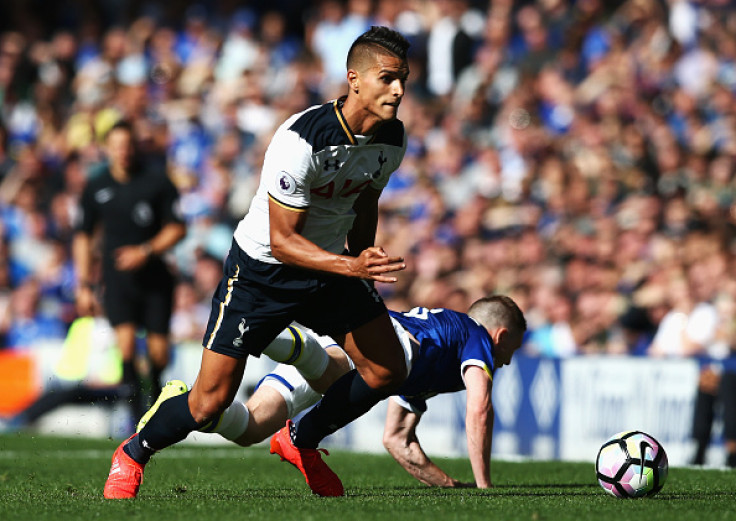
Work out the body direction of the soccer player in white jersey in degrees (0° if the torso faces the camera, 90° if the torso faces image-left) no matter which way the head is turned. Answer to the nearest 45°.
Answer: approximately 315°

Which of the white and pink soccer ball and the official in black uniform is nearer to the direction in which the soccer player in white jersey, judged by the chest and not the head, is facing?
the white and pink soccer ball

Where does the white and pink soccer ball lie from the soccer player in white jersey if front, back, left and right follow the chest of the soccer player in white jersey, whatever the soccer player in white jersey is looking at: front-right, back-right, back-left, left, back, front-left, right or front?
front-left

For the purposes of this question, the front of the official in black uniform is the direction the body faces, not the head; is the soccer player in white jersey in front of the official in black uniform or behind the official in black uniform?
in front

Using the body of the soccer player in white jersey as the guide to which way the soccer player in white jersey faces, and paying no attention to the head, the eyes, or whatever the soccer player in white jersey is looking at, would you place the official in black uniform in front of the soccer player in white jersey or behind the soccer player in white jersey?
behind

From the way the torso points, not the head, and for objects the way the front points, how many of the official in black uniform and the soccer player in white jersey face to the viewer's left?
0

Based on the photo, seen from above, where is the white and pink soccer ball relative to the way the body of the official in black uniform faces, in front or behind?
in front
